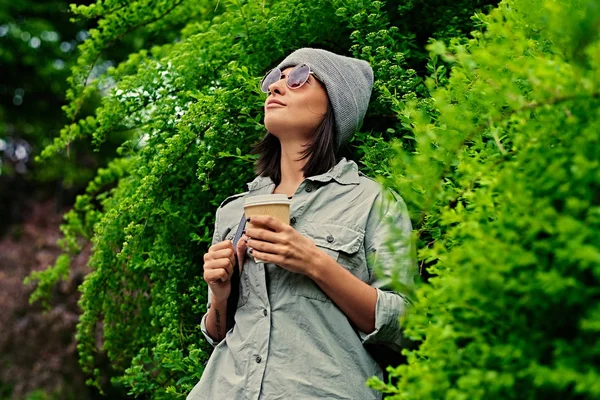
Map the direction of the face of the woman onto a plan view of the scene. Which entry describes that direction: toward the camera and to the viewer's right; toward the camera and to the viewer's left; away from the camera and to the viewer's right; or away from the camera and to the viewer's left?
toward the camera and to the viewer's left

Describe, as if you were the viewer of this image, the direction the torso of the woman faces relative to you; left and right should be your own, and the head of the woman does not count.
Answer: facing the viewer and to the left of the viewer
